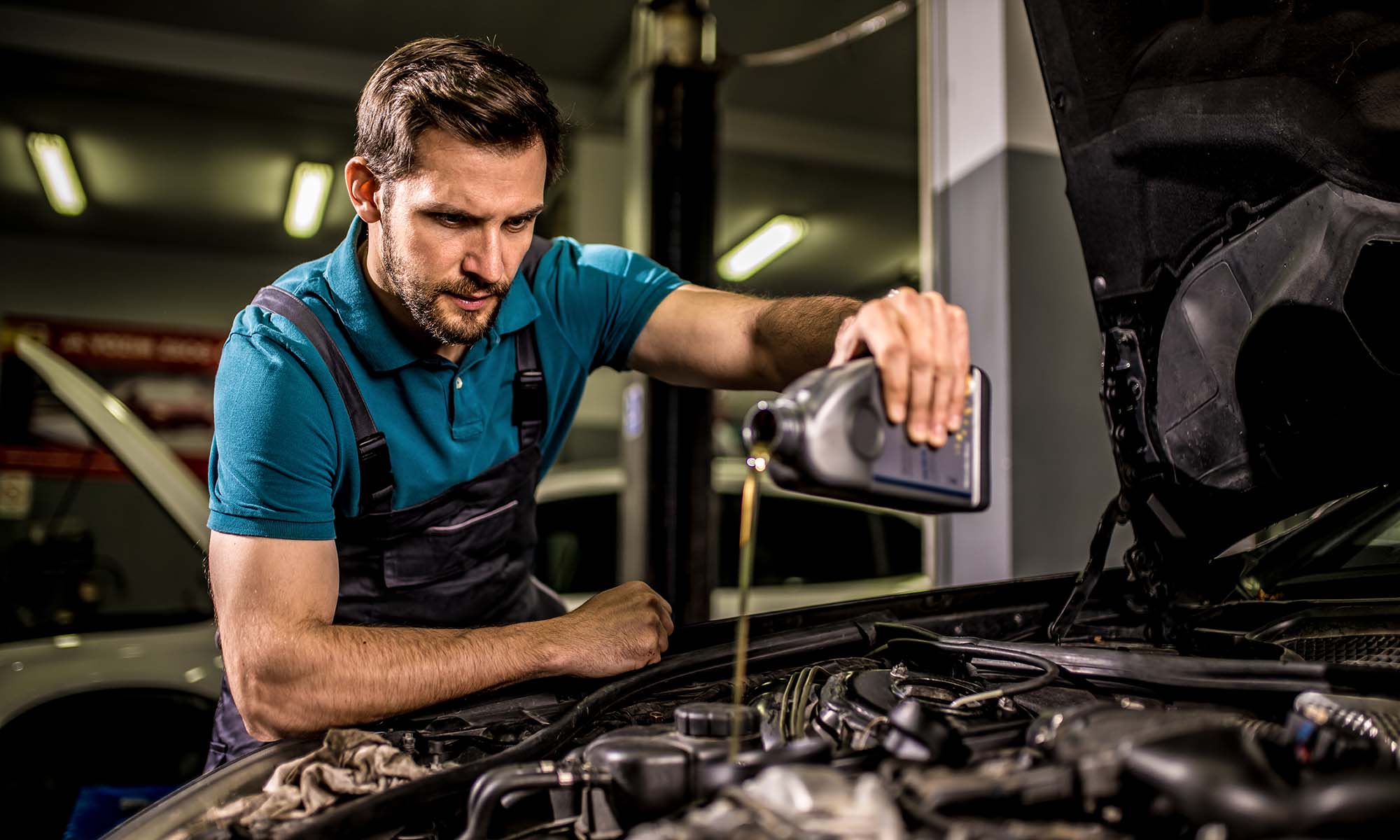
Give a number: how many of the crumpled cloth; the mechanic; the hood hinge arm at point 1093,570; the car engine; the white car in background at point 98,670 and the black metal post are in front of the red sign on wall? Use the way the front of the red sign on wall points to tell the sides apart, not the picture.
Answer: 6

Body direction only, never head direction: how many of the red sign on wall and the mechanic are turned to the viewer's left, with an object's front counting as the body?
0

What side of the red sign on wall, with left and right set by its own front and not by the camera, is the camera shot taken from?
front

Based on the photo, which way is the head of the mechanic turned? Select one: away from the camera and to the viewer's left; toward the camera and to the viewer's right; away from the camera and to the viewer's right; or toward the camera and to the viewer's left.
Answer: toward the camera and to the viewer's right

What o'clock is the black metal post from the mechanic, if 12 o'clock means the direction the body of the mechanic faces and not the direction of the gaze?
The black metal post is roughly at 8 o'clock from the mechanic.

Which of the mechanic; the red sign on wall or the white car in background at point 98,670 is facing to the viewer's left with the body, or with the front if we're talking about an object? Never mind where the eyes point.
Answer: the white car in background

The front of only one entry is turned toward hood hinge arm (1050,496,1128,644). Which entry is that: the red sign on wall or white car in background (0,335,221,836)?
the red sign on wall

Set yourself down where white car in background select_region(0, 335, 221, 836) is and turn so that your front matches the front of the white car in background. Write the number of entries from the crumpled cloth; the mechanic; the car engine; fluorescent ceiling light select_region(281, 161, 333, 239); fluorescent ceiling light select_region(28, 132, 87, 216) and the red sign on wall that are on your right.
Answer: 3

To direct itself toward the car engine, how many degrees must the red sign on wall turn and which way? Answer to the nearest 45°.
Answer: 0° — it already faces it

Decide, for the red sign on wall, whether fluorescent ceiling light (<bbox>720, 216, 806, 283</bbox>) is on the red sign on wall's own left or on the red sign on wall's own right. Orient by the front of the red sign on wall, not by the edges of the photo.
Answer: on the red sign on wall's own left

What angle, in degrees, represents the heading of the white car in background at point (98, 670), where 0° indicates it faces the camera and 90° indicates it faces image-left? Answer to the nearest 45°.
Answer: approximately 90°

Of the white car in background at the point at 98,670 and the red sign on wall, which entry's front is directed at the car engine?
the red sign on wall

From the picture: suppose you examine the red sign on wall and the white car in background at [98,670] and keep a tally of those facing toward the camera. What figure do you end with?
1

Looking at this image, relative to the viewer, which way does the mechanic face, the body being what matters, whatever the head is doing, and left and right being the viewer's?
facing the viewer and to the right of the viewer

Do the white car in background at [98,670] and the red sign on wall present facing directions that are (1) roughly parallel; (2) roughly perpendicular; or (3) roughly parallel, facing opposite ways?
roughly perpendicular

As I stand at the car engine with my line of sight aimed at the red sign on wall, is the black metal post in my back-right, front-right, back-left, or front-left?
front-right

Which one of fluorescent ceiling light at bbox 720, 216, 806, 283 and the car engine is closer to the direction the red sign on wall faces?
the car engine

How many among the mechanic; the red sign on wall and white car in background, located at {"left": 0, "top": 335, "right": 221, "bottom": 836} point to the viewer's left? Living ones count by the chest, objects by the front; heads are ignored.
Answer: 1

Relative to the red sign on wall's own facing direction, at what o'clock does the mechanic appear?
The mechanic is roughly at 12 o'clock from the red sign on wall.

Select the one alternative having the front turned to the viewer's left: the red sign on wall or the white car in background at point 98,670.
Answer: the white car in background

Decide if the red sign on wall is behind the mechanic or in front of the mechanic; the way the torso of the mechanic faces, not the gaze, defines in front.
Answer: behind
